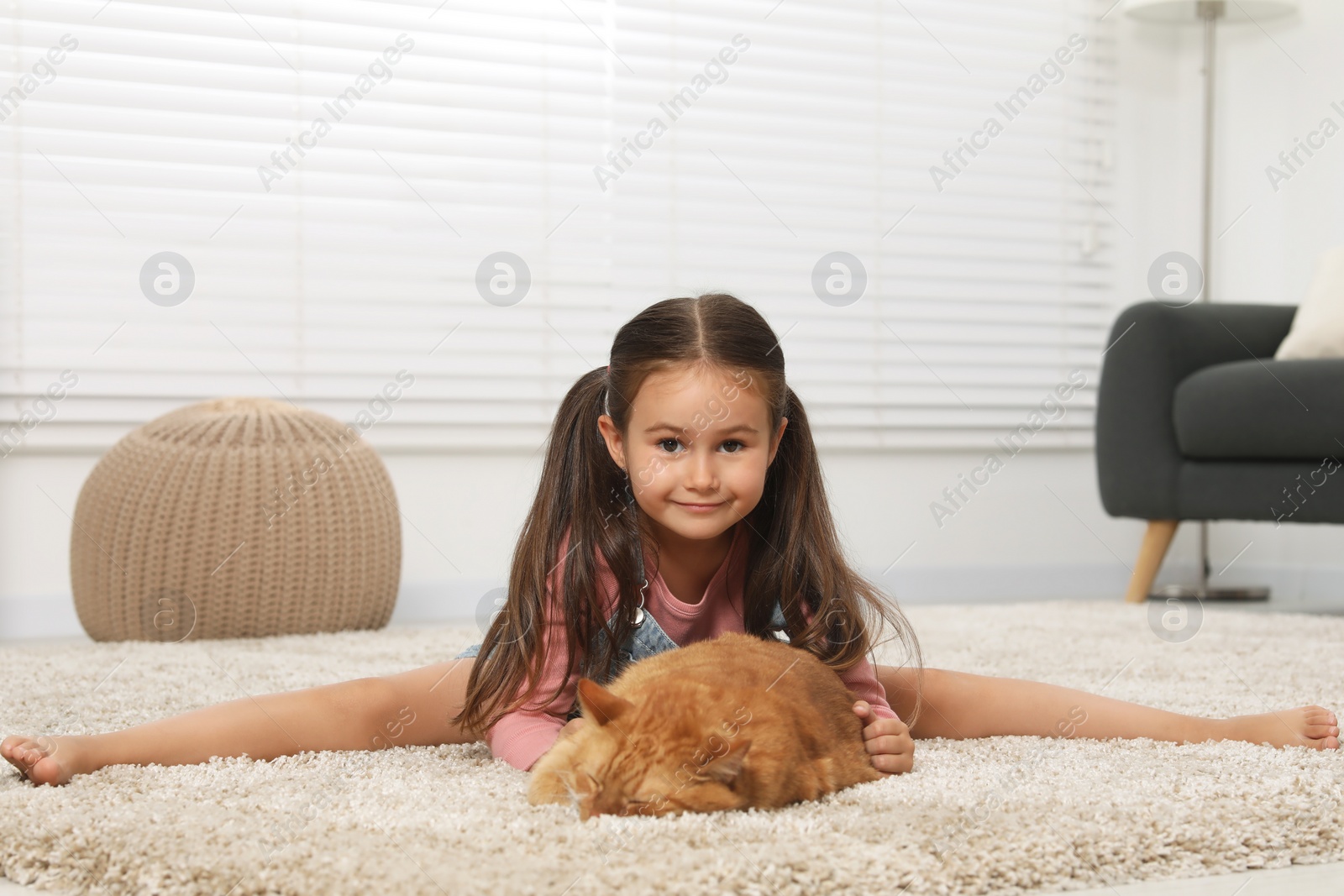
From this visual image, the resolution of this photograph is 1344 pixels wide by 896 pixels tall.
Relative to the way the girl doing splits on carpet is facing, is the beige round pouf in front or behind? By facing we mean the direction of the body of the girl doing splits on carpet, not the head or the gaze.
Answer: behind

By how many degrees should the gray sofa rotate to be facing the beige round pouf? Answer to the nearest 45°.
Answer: approximately 45° to its right

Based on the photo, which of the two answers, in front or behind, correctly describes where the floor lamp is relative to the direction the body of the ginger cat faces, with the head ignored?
behind

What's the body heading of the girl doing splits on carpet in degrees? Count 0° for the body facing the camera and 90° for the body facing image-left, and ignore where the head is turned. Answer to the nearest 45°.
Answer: approximately 0°

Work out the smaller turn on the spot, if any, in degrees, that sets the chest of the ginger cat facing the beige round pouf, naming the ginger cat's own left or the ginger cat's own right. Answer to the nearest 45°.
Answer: approximately 90° to the ginger cat's own right

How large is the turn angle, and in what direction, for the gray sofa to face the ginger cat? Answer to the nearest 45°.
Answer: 0° — it already faces it
